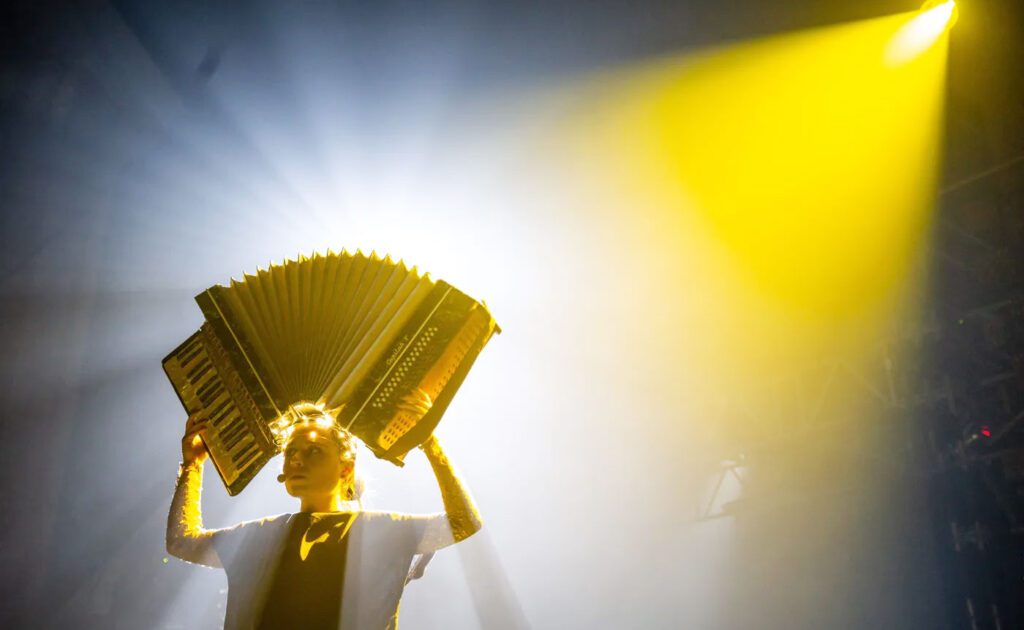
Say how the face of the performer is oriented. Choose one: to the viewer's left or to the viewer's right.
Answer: to the viewer's left

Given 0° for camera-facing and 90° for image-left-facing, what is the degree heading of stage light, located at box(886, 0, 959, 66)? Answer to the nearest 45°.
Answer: approximately 45°

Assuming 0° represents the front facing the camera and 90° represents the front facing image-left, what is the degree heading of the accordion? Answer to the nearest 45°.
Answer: approximately 0°
